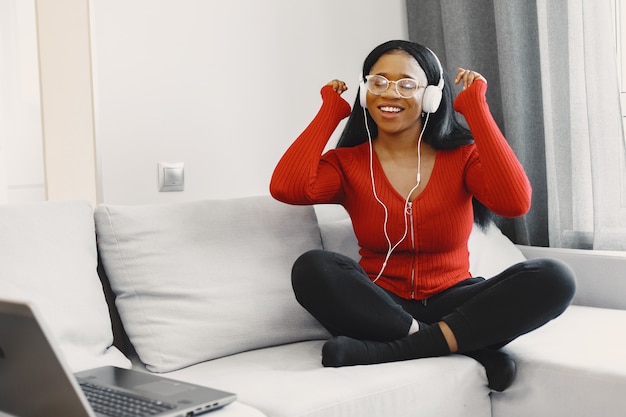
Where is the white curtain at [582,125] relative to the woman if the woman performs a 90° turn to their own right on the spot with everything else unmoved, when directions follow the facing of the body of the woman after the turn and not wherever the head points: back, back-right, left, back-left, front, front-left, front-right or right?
back-right

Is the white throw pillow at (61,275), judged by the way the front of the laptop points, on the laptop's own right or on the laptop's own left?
on the laptop's own left

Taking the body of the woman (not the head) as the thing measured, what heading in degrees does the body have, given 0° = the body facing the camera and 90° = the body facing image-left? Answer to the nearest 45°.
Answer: approximately 0°

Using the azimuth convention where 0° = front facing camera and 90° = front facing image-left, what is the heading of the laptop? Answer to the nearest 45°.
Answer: approximately 225°

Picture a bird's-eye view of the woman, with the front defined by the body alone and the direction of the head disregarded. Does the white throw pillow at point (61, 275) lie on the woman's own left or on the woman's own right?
on the woman's own right

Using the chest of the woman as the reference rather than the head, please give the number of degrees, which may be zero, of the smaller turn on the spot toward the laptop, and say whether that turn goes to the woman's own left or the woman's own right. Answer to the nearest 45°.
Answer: approximately 45° to the woman's own right

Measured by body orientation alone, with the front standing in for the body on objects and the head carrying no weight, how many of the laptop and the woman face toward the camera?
1

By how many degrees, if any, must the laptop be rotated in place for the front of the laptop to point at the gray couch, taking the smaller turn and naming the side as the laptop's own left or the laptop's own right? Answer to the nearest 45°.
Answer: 0° — it already faces it

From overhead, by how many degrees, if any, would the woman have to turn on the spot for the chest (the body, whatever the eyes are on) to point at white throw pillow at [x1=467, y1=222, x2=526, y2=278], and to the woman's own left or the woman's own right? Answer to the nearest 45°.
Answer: approximately 135° to the woman's own left
